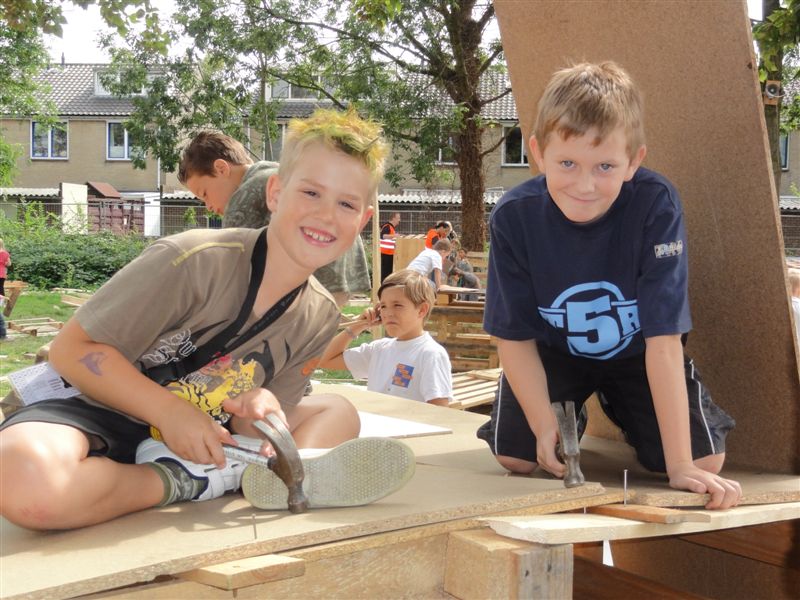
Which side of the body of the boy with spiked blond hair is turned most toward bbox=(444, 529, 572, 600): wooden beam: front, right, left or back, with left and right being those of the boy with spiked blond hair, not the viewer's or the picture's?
front

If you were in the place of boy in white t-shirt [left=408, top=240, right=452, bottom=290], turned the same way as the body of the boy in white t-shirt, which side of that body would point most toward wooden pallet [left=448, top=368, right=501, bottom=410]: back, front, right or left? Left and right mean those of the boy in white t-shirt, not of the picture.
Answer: right

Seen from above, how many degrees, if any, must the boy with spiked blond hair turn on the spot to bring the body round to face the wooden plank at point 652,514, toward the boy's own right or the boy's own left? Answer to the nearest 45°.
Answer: approximately 45° to the boy's own left

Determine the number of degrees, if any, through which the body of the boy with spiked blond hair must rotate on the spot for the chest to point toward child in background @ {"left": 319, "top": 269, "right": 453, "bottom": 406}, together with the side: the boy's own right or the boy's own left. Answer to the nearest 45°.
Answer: approximately 90° to the boy's own left

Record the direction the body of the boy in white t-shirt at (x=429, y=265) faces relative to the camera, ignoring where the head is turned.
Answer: to the viewer's right

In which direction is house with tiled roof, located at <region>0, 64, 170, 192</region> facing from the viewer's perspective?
toward the camera

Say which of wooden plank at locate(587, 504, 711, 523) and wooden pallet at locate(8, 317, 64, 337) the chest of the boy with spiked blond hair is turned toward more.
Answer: the wooden plank

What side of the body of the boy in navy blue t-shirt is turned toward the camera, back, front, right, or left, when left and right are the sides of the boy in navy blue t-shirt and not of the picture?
front

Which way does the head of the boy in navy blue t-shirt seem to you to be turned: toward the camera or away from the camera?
toward the camera
